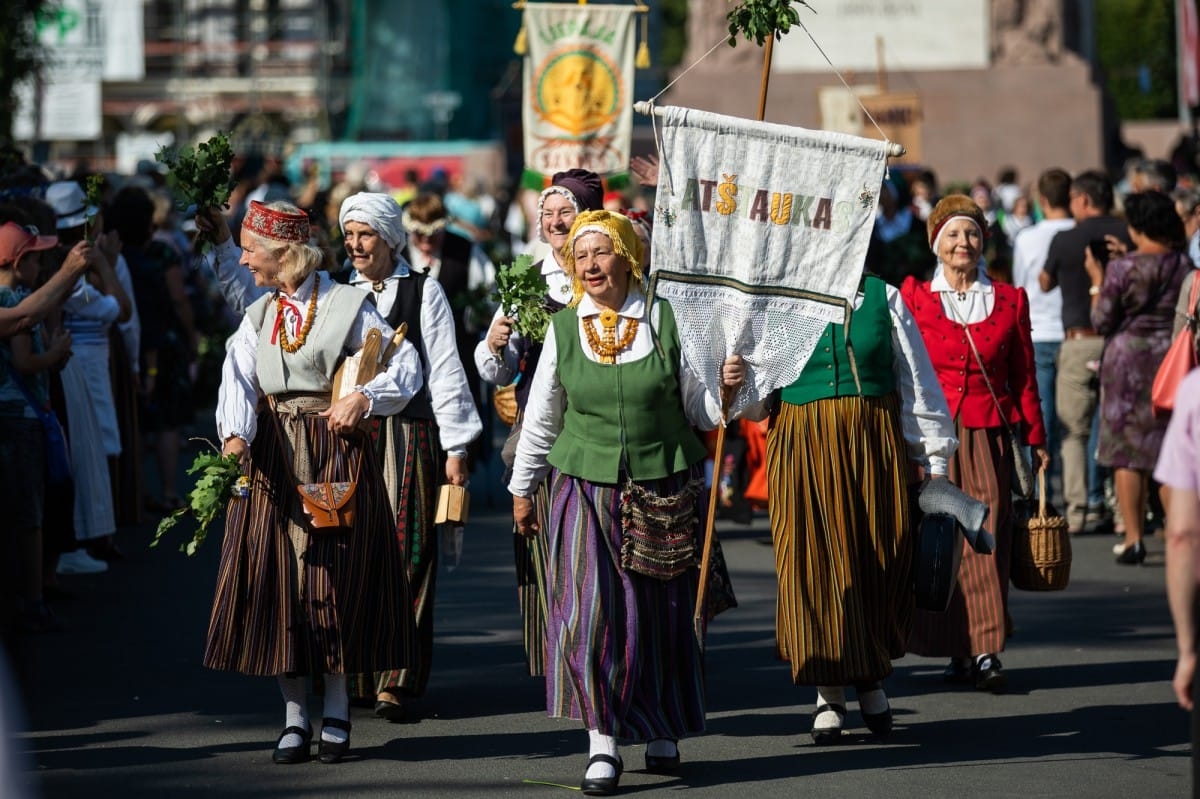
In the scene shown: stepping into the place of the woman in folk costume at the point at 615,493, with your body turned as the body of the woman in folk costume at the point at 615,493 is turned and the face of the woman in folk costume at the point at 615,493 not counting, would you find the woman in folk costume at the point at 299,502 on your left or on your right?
on your right

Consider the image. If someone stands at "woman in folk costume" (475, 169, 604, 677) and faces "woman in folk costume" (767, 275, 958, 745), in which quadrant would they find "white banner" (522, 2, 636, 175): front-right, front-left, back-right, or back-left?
back-left

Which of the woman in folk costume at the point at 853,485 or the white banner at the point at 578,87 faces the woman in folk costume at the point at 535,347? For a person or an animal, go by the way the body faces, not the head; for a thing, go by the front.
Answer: the white banner

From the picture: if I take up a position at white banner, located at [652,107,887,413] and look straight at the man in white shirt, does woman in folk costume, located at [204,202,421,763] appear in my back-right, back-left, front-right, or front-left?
back-left

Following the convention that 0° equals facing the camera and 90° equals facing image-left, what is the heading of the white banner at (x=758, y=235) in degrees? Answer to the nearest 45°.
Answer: approximately 0°

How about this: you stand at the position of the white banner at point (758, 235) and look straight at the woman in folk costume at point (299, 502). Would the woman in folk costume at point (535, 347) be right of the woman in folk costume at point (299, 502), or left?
right
